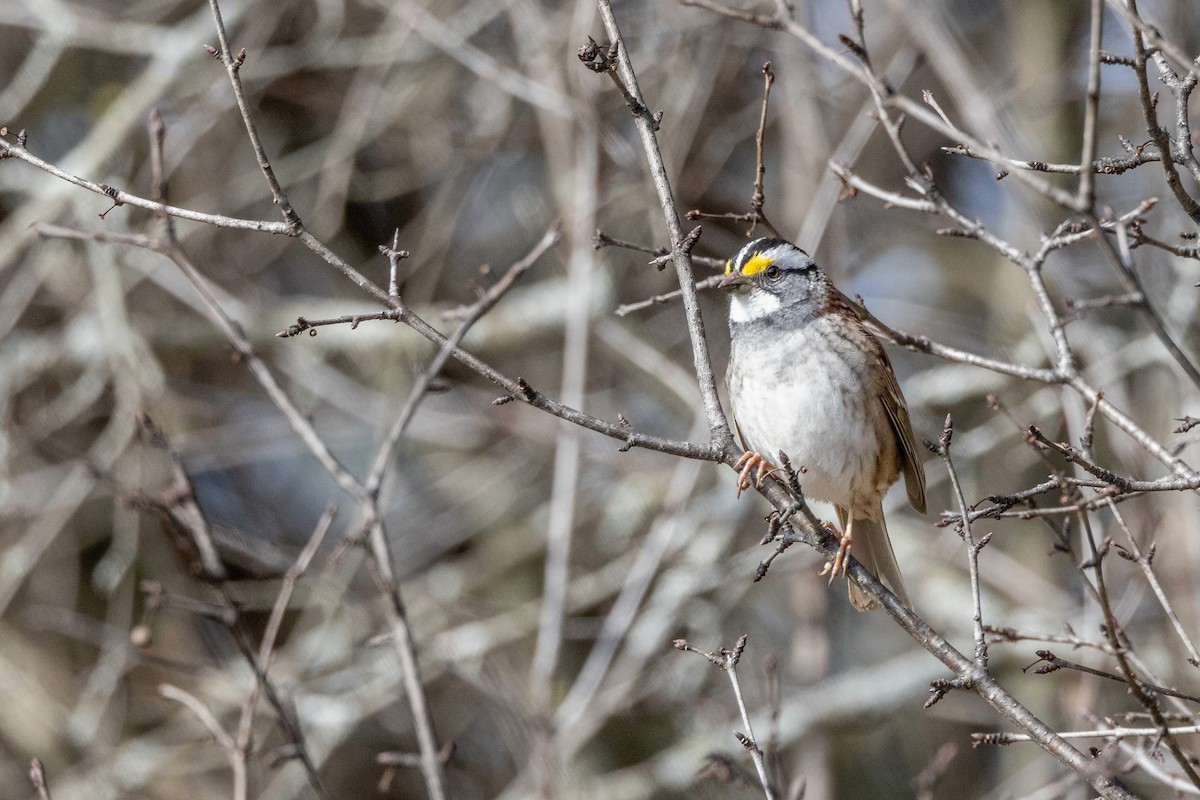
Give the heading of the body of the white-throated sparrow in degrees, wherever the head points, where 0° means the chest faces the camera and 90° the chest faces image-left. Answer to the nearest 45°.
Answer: approximately 45°
